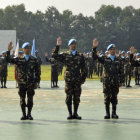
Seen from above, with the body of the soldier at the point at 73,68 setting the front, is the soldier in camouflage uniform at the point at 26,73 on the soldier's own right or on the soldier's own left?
on the soldier's own right

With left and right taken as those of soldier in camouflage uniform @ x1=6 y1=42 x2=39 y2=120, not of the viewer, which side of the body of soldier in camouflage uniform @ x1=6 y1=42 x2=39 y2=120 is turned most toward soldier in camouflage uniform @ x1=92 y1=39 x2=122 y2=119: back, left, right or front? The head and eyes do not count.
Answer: left

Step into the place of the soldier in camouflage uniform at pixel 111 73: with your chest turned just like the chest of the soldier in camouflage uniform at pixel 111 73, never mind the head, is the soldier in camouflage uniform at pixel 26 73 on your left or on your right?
on your right

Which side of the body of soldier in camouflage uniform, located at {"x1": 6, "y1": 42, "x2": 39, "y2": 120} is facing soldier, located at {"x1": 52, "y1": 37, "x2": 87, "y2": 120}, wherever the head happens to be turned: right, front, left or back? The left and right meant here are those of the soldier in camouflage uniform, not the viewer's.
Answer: left

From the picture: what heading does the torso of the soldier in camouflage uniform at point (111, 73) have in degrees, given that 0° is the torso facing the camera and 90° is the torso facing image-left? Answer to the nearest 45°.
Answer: approximately 0°

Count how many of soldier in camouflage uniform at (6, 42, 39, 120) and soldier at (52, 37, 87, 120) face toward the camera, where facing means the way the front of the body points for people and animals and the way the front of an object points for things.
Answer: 2

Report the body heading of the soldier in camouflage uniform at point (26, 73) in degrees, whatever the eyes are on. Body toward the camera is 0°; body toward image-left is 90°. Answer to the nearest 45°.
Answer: approximately 0°
